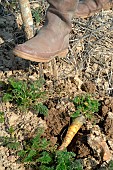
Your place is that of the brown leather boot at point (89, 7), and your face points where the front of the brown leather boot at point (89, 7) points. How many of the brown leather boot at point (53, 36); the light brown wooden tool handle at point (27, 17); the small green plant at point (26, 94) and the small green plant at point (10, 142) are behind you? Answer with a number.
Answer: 0

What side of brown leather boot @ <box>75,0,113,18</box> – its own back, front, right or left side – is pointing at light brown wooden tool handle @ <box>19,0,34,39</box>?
front

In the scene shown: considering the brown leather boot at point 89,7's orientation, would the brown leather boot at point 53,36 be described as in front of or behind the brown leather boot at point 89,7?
in front

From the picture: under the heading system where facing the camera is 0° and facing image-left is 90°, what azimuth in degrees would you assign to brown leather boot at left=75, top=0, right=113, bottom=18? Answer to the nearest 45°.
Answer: approximately 45°

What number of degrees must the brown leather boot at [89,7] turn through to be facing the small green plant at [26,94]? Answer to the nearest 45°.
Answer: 0° — it already faces it

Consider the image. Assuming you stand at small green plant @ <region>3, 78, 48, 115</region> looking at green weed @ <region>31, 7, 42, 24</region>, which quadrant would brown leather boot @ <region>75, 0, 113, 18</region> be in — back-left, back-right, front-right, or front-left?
front-right

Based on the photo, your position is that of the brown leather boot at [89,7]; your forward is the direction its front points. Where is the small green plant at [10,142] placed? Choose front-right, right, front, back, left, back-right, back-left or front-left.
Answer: front
